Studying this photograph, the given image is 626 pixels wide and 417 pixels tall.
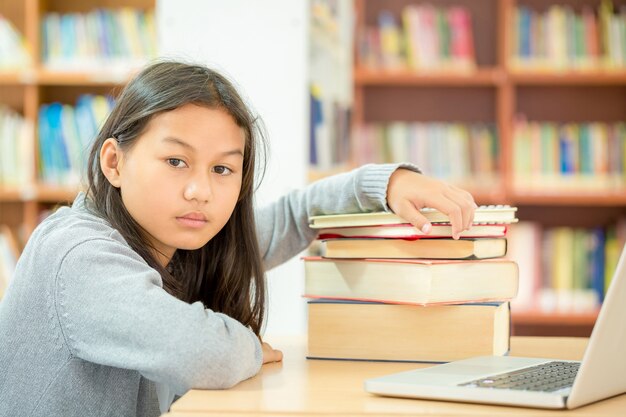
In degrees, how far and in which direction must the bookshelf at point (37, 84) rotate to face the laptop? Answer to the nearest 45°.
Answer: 0° — it already faces it

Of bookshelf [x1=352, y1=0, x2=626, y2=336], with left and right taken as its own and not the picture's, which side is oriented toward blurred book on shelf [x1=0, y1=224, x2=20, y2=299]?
right

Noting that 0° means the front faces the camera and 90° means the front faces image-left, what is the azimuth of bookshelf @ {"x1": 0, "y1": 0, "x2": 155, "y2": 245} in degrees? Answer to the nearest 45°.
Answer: approximately 0°

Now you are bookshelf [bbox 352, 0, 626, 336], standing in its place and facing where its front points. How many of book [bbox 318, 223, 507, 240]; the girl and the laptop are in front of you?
3

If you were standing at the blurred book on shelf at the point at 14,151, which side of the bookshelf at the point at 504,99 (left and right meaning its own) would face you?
right

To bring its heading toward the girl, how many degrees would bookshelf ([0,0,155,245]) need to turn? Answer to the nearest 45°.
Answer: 0° — it already faces them

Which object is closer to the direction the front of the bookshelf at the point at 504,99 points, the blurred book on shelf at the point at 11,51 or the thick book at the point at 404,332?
the thick book

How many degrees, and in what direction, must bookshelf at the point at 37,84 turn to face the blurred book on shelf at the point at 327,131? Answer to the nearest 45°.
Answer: approximately 45° to its left

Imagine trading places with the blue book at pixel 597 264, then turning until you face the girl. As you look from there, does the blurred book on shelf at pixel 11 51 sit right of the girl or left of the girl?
right

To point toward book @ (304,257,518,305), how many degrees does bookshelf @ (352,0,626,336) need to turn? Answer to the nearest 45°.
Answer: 0° — it already faces it
